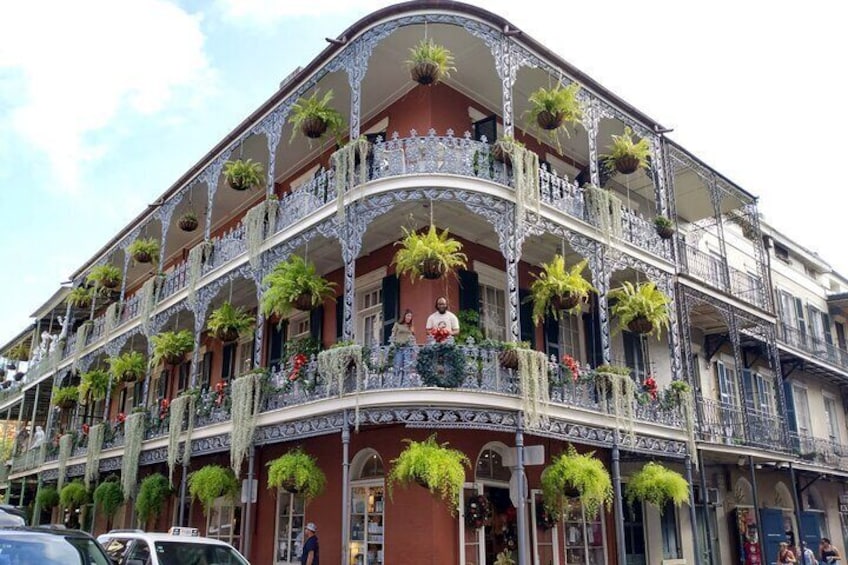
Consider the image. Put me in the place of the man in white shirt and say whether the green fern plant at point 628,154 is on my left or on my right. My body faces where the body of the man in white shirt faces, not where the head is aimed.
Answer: on my left

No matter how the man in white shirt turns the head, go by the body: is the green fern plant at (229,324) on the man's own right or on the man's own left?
on the man's own right

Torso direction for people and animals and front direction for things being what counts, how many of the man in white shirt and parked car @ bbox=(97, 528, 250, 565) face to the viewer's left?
0

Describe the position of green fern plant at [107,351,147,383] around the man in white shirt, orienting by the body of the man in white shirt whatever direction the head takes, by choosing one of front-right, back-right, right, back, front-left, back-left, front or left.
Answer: back-right

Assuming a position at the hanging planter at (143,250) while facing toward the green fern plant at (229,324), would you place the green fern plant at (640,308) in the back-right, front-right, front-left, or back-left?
front-left

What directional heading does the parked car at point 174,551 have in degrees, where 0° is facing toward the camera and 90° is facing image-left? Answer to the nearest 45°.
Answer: approximately 315°

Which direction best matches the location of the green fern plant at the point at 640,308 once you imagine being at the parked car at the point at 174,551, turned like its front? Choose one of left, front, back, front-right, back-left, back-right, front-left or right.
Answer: front-left

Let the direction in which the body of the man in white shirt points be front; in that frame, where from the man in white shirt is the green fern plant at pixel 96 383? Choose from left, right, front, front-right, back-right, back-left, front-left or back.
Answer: back-right

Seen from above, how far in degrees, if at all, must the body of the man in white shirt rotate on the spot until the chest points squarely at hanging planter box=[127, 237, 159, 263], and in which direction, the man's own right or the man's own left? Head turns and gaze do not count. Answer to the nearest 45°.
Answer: approximately 135° to the man's own right

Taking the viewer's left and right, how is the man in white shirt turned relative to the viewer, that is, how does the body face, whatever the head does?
facing the viewer
